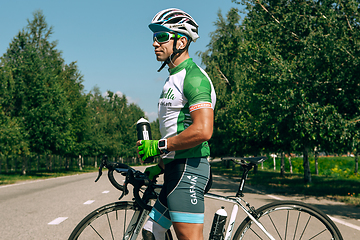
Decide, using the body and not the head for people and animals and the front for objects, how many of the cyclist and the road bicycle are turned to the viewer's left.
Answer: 2

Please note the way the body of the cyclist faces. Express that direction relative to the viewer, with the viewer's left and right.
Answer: facing to the left of the viewer

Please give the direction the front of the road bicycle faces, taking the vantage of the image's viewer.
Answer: facing to the left of the viewer

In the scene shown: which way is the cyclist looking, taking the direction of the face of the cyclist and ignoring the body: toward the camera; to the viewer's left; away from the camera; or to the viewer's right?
to the viewer's left
